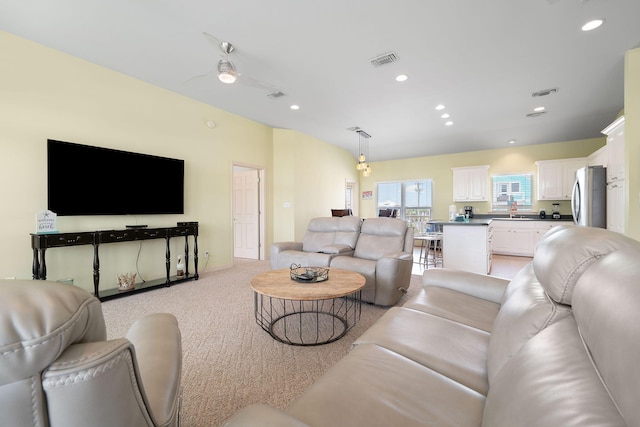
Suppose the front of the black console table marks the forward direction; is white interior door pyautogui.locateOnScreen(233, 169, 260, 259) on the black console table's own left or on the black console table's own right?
on the black console table's own left

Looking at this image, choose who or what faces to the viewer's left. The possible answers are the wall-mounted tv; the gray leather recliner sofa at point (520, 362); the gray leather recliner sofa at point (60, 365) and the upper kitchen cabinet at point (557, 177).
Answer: the gray leather recliner sofa at point (520, 362)

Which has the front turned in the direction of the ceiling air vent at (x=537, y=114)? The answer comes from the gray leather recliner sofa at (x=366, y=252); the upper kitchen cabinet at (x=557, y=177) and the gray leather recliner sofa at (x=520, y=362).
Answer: the upper kitchen cabinet

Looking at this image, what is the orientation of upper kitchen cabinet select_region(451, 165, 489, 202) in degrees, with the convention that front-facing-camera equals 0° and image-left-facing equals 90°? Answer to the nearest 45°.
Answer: approximately 0°

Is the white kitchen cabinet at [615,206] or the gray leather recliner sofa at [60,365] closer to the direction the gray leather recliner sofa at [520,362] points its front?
the gray leather recliner sofa

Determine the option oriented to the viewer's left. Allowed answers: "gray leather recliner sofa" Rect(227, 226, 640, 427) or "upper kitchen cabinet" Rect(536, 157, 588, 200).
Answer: the gray leather recliner sofa

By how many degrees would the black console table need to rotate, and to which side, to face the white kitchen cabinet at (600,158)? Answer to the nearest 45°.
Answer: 0° — it already faces it

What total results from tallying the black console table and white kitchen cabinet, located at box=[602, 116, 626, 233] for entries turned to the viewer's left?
1

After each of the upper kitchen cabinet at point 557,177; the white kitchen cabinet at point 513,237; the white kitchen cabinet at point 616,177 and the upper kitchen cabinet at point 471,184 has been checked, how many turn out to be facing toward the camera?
3

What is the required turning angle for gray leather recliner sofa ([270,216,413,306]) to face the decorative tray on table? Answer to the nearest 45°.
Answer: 0° — it already faces it

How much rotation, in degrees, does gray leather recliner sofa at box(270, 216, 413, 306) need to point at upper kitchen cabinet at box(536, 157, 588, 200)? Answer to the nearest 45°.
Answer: approximately 180°

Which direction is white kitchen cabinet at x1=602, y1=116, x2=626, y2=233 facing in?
to the viewer's left

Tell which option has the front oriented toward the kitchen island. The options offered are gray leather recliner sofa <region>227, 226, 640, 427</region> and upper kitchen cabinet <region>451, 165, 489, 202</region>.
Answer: the upper kitchen cabinet

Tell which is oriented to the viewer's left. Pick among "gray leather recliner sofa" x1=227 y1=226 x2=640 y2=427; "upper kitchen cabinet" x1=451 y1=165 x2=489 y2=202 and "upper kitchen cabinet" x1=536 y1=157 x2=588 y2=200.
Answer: the gray leather recliner sofa
